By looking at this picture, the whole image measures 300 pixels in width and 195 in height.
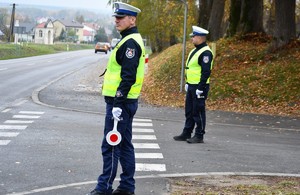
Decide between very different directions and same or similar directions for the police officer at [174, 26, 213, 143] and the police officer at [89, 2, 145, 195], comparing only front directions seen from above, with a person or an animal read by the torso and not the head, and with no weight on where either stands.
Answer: same or similar directions

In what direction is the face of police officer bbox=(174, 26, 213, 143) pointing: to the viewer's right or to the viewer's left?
to the viewer's left

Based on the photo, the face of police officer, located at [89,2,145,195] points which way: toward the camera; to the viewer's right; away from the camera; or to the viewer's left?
to the viewer's left
